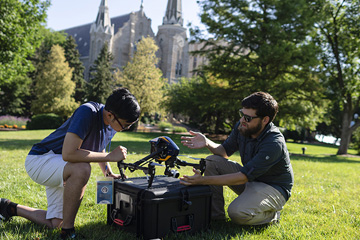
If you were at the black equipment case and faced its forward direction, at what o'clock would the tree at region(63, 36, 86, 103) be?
The tree is roughly at 7 o'clock from the black equipment case.

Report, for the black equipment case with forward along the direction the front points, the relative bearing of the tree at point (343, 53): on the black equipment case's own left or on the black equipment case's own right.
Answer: on the black equipment case's own left

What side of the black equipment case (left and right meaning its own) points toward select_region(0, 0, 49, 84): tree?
back

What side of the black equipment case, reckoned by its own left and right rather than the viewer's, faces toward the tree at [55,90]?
back

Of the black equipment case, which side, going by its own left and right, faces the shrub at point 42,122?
back

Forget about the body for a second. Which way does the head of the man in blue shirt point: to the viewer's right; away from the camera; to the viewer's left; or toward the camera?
to the viewer's right

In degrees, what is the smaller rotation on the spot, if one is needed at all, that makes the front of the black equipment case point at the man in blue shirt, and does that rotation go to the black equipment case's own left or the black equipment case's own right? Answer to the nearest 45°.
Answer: approximately 135° to the black equipment case's own right

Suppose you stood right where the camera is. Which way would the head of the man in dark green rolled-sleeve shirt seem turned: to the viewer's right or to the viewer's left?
to the viewer's left

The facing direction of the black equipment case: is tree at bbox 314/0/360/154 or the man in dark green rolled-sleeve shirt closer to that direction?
the man in dark green rolled-sleeve shirt

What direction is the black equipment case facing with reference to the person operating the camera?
facing the viewer and to the right of the viewer

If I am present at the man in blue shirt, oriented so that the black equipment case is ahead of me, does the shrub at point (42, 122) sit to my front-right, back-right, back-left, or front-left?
back-left
